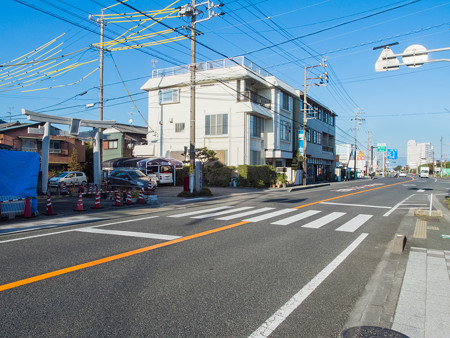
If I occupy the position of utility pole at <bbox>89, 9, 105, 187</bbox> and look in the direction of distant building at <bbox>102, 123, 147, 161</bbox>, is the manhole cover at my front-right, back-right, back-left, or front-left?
back-right

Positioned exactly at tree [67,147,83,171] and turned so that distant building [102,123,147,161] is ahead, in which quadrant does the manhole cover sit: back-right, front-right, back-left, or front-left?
back-right
